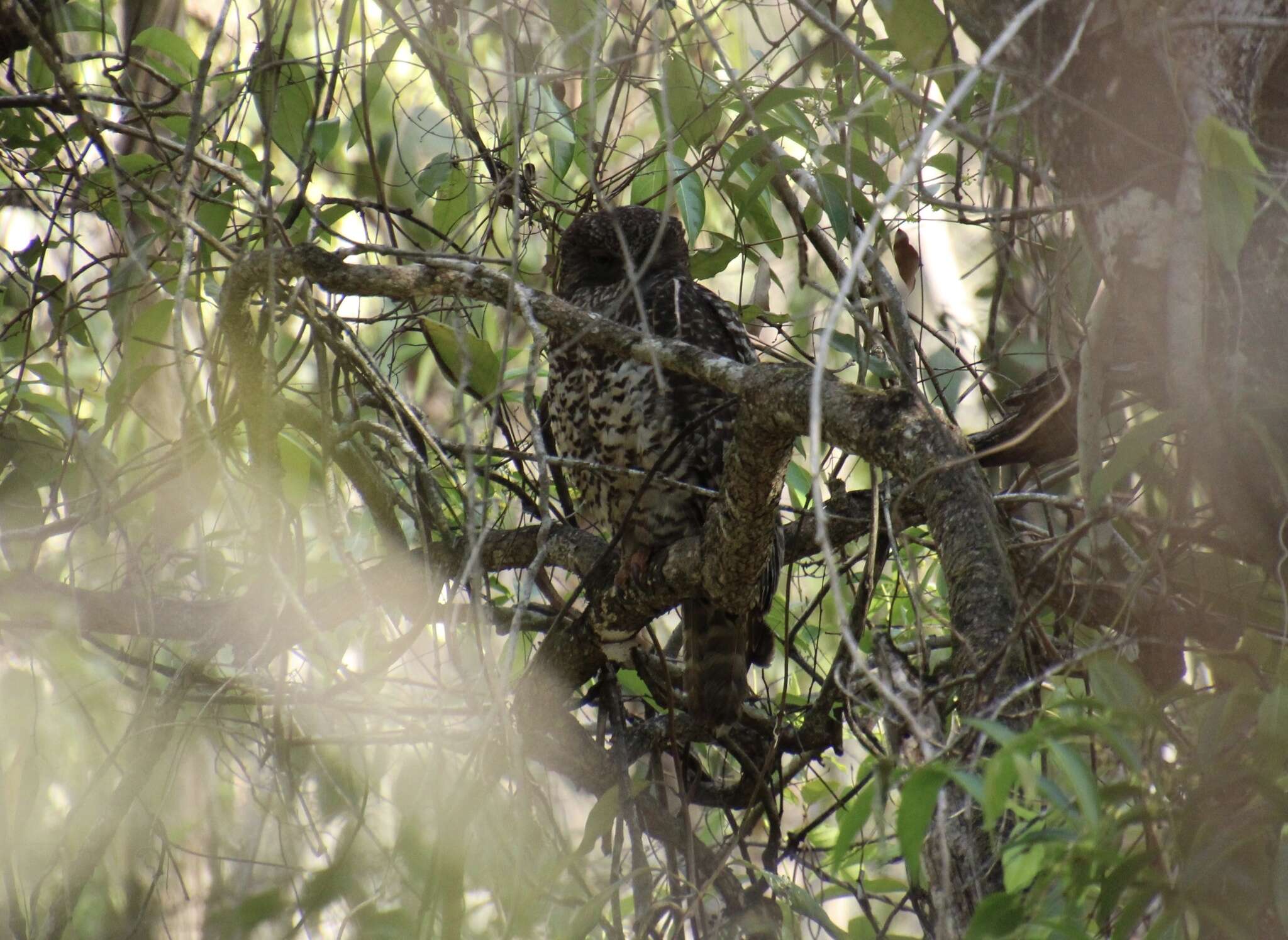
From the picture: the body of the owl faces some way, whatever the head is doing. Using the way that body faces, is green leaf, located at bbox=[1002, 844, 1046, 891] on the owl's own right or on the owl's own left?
on the owl's own left

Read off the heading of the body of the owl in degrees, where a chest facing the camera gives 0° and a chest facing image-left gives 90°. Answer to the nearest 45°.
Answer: approximately 45°

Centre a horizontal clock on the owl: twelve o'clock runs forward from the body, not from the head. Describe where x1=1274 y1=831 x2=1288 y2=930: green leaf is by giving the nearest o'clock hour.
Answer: The green leaf is roughly at 10 o'clock from the owl.
